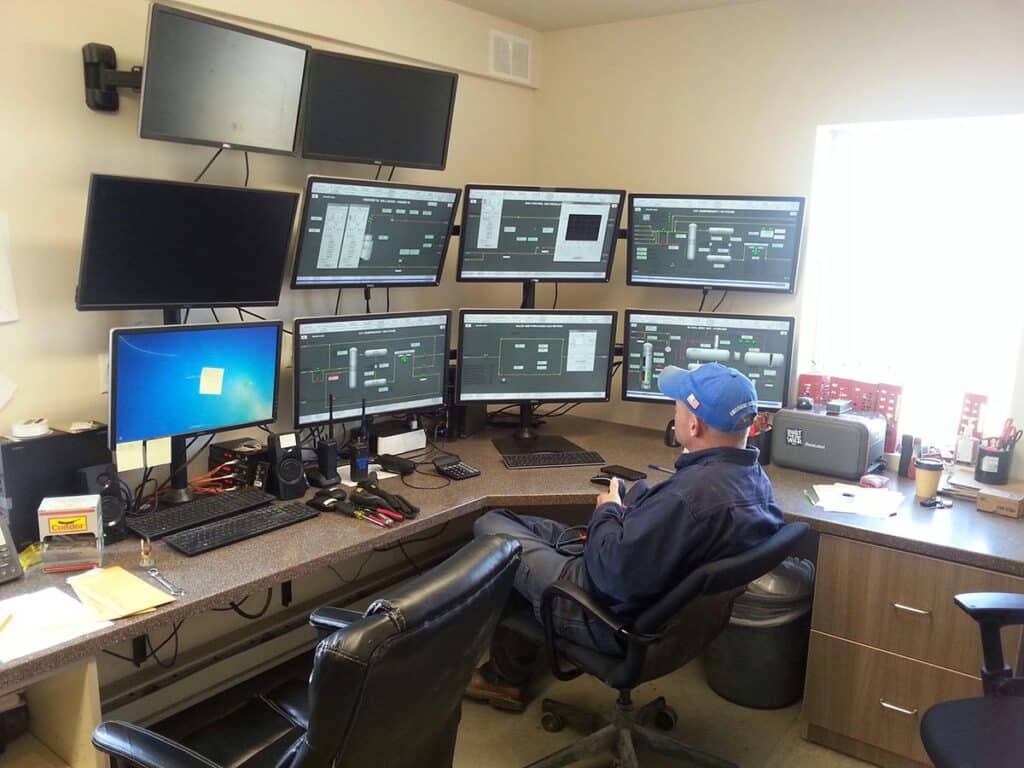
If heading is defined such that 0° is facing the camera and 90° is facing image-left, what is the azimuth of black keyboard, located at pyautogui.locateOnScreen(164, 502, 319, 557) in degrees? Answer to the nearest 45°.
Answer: approximately 315°

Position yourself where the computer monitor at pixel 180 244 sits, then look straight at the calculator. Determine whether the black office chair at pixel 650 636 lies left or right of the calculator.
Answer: right

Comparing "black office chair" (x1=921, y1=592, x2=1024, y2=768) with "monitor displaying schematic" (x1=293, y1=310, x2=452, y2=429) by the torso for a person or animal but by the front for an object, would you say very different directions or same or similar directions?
very different directions

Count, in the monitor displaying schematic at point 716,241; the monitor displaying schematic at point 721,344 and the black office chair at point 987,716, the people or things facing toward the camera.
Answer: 2

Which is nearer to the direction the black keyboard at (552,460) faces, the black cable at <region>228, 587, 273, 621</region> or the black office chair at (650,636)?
the black office chair
